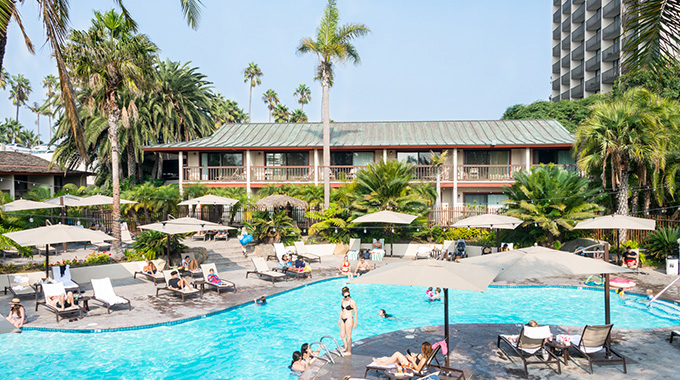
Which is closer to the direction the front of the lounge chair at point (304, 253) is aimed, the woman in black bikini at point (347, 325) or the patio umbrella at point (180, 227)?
the woman in black bikini

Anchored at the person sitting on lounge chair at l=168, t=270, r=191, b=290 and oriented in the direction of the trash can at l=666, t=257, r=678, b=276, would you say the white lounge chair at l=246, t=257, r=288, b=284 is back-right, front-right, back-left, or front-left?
front-left

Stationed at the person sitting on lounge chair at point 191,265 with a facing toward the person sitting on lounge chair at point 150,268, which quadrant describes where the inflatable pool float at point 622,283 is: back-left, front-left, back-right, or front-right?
back-left

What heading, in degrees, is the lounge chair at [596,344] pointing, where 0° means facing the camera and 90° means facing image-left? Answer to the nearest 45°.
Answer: approximately 135°

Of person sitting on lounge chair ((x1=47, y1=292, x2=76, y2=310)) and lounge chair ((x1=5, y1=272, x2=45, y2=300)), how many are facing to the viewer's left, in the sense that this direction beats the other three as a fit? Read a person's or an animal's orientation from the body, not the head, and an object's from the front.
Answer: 0

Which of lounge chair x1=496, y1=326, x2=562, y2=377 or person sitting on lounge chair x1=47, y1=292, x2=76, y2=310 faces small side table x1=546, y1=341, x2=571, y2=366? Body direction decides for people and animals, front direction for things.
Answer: the person sitting on lounge chair

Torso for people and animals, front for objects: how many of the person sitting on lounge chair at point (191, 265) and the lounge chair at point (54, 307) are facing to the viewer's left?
0

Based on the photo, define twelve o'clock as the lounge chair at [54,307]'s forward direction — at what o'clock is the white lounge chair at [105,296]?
The white lounge chair is roughly at 9 o'clock from the lounge chair.

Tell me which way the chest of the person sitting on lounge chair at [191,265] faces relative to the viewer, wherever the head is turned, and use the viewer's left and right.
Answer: facing the viewer and to the right of the viewer

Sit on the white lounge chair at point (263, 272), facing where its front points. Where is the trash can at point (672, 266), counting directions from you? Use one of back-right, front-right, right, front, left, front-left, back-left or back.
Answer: front-left

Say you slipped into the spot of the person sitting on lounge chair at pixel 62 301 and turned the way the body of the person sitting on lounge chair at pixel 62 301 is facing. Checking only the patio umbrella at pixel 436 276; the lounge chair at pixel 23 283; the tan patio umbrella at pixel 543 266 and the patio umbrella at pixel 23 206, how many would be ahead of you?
2

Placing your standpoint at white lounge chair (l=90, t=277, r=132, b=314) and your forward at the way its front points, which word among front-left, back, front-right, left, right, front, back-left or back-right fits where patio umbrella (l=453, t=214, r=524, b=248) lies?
front-left

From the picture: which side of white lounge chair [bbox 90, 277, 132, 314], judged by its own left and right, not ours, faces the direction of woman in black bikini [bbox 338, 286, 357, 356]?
front
